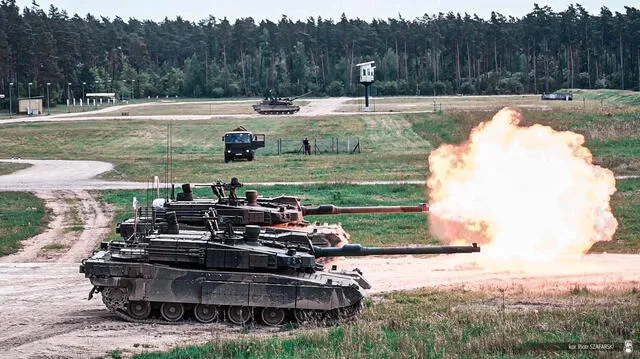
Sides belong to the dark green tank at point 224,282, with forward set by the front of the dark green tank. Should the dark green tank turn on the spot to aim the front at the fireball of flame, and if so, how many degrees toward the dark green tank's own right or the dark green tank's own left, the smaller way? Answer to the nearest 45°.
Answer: approximately 45° to the dark green tank's own left

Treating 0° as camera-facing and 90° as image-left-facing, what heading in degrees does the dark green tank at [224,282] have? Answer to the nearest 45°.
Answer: approximately 270°

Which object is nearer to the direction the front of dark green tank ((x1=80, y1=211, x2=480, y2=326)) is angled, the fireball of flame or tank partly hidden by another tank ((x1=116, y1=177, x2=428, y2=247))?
the fireball of flame

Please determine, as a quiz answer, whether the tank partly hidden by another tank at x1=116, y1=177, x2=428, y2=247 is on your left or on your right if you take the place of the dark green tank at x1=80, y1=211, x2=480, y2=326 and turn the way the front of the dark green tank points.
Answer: on your left
